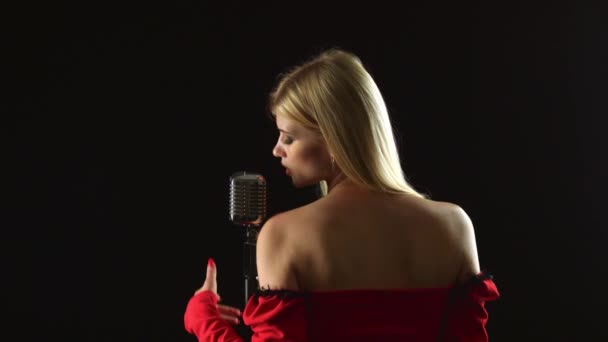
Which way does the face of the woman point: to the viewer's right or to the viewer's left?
to the viewer's left

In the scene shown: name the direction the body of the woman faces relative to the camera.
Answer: away from the camera
